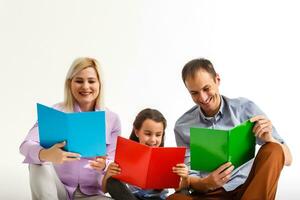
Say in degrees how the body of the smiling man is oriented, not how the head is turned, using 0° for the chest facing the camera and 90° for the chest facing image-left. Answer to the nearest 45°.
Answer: approximately 0°

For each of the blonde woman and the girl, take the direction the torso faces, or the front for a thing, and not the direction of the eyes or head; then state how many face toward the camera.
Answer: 2

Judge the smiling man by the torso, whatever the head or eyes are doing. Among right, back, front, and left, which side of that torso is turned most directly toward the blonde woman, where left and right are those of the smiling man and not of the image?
right

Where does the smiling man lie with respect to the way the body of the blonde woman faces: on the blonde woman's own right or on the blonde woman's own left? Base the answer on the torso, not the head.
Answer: on the blonde woman's own left
